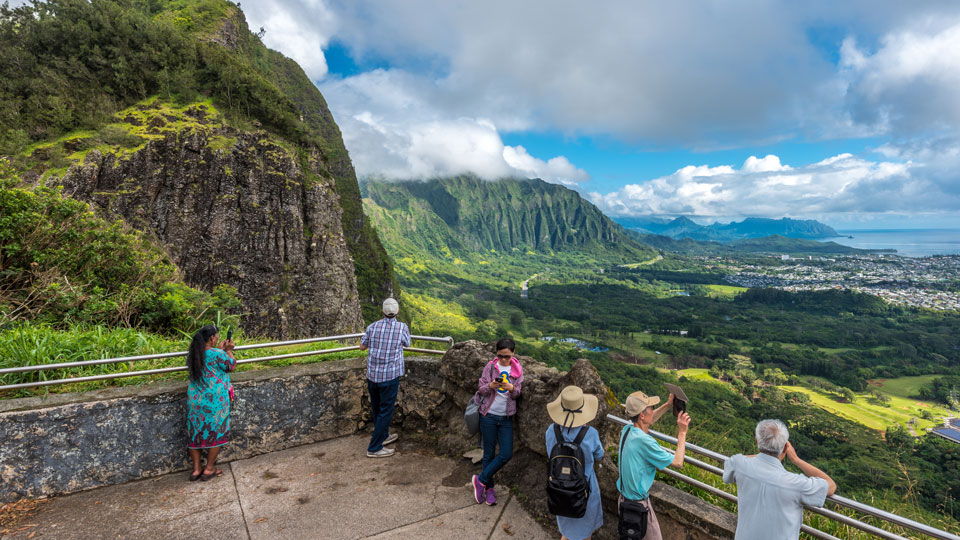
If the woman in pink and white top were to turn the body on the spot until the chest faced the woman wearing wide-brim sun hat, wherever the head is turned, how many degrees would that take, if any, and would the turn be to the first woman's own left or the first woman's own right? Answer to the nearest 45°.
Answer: approximately 45° to the first woman's own left

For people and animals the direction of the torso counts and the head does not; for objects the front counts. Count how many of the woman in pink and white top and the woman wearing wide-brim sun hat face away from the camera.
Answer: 1

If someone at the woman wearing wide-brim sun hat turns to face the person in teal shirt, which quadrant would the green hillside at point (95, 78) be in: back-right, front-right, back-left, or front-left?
back-left

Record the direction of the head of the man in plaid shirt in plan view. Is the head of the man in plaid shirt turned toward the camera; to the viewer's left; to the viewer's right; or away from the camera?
away from the camera

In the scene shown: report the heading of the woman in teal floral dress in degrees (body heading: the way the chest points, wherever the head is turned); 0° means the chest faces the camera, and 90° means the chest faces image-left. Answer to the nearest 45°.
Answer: approximately 225°

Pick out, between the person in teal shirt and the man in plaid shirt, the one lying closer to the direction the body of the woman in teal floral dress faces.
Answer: the man in plaid shirt

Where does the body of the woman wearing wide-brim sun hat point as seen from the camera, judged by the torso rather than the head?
away from the camera

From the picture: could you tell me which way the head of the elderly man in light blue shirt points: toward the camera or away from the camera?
away from the camera

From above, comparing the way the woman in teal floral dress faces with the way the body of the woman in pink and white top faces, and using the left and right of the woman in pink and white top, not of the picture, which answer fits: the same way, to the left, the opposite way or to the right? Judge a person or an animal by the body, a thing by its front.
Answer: the opposite way

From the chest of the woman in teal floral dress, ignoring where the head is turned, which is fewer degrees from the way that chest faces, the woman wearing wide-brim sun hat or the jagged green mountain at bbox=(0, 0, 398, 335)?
the jagged green mountain

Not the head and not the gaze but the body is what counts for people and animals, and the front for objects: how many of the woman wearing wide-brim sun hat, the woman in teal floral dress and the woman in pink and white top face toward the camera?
1

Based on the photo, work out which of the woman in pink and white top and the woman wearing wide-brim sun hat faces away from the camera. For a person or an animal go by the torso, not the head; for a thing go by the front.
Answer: the woman wearing wide-brim sun hat
